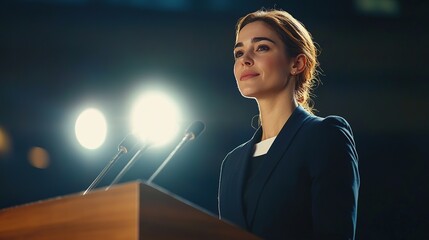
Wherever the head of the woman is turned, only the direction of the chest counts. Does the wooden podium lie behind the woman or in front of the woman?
in front

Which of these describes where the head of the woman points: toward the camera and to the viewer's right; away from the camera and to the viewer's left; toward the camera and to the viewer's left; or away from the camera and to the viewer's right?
toward the camera and to the viewer's left
